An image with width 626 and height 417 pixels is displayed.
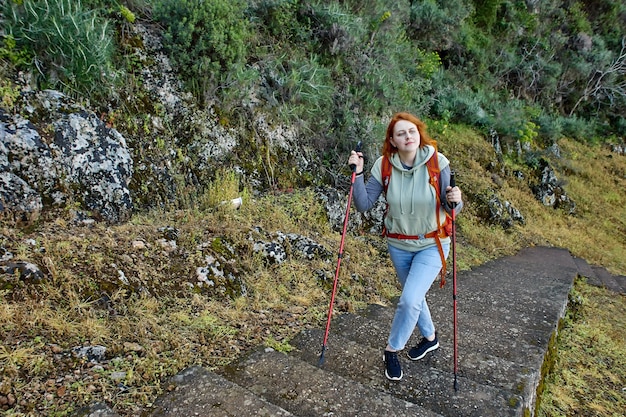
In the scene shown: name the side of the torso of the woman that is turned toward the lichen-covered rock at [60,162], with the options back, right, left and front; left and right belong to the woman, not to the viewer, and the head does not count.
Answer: right

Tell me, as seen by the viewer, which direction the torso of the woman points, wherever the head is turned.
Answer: toward the camera

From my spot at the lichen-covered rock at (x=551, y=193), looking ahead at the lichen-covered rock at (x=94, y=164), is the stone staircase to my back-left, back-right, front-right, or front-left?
front-left

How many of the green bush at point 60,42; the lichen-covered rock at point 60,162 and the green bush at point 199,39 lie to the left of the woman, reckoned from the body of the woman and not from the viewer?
0

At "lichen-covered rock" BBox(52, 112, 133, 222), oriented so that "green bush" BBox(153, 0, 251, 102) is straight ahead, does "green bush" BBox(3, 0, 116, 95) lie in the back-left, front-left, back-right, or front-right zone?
front-left

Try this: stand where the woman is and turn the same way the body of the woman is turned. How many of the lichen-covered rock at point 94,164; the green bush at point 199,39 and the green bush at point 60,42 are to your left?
0

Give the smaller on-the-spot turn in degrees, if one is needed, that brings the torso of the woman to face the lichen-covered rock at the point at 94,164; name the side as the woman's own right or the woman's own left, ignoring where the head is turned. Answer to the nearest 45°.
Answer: approximately 90° to the woman's own right

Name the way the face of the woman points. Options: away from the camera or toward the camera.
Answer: toward the camera

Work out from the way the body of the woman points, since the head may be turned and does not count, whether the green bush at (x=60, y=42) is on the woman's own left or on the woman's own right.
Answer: on the woman's own right

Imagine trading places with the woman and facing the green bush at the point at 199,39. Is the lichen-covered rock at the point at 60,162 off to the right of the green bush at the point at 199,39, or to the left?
left
